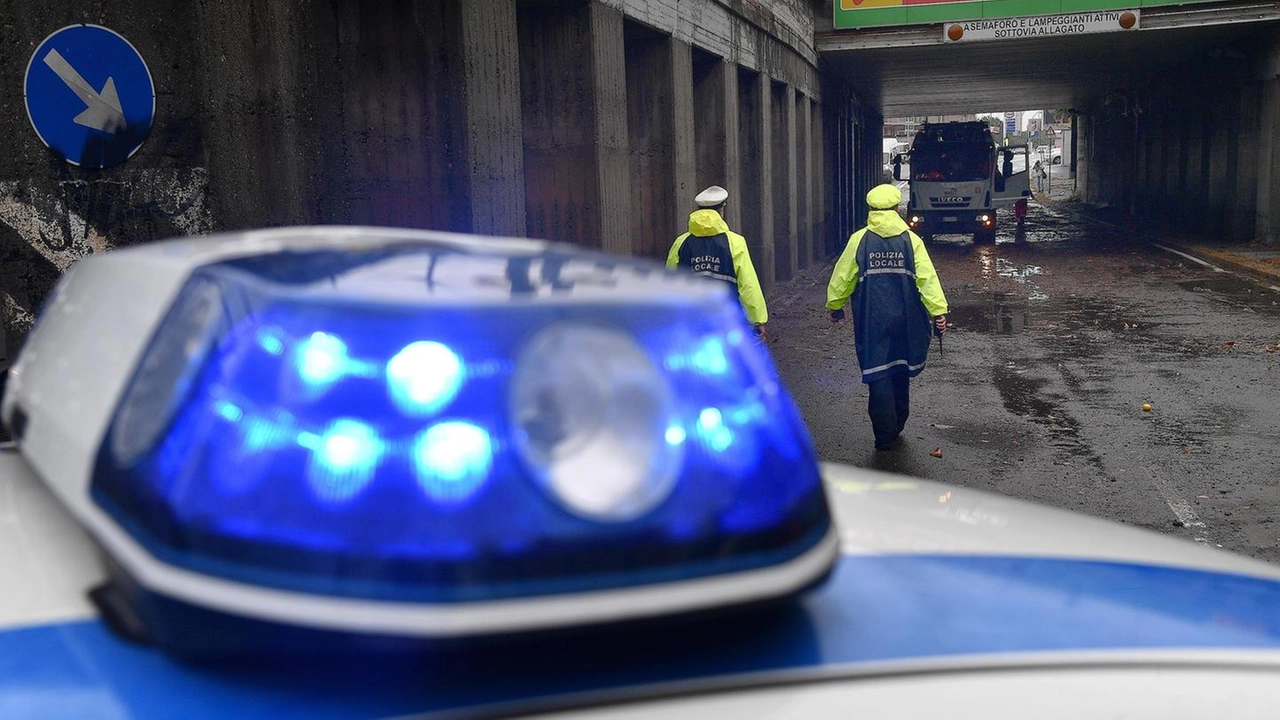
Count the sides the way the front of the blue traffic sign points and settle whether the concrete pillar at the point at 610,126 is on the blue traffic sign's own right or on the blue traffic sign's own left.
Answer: on the blue traffic sign's own left

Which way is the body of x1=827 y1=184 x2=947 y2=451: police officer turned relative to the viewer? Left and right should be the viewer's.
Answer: facing away from the viewer

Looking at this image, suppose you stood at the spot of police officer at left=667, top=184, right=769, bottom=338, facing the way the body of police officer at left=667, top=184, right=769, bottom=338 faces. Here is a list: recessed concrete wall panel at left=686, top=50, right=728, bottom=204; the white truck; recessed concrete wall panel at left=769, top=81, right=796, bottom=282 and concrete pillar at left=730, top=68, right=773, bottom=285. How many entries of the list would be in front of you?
4

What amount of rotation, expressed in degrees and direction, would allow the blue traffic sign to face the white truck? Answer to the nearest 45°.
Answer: approximately 135° to its left

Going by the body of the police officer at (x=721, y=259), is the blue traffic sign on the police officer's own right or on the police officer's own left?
on the police officer's own left

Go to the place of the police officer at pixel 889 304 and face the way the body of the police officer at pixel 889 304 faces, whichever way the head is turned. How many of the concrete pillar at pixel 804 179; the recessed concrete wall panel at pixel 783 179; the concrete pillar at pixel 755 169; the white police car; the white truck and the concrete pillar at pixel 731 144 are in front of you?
5

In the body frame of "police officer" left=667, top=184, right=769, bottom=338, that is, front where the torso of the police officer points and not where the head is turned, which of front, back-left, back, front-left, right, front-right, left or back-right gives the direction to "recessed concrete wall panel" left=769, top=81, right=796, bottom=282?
front

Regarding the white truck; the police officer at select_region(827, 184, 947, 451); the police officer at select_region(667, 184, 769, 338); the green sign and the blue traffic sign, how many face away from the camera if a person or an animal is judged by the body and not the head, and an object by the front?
2

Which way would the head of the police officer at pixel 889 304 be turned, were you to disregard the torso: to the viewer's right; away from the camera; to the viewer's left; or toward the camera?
away from the camera

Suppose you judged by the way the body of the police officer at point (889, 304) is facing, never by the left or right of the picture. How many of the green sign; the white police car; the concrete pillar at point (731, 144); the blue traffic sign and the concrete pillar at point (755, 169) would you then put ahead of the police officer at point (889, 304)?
3

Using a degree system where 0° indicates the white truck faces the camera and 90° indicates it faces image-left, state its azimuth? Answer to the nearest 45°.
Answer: approximately 0°

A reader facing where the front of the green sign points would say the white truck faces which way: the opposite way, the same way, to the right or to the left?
the same way

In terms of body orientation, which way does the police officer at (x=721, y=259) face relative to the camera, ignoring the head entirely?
away from the camera

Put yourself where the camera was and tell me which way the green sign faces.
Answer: facing the viewer

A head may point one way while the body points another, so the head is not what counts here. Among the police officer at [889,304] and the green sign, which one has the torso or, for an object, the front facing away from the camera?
the police officer

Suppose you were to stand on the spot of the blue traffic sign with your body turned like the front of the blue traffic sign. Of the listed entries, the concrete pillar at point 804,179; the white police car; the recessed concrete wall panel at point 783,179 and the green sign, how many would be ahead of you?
1

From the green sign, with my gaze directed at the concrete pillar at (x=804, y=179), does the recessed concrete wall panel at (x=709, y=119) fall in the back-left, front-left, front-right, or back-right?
front-left

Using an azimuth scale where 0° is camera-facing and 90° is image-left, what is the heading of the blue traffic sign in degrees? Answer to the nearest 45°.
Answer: approximately 0°

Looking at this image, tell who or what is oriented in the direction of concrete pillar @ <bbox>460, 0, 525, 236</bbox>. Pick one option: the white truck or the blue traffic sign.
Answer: the white truck

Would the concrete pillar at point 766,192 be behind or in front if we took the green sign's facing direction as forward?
in front

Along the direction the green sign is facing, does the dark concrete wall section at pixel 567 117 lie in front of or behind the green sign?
in front

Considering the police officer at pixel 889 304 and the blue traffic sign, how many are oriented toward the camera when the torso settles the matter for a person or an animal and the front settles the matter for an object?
1
